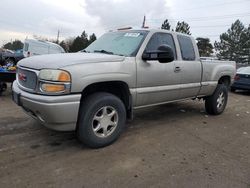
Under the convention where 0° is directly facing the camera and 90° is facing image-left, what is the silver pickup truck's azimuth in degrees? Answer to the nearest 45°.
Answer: approximately 45°

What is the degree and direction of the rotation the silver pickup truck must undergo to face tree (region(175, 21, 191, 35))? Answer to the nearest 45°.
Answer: approximately 135° to its right

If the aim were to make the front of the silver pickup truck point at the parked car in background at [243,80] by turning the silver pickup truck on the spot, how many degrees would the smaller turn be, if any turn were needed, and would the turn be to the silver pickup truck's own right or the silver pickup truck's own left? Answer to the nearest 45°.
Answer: approximately 180°

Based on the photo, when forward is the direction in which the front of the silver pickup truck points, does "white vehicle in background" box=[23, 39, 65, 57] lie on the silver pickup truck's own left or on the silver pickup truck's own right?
on the silver pickup truck's own right

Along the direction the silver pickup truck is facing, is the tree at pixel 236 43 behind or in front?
behind
